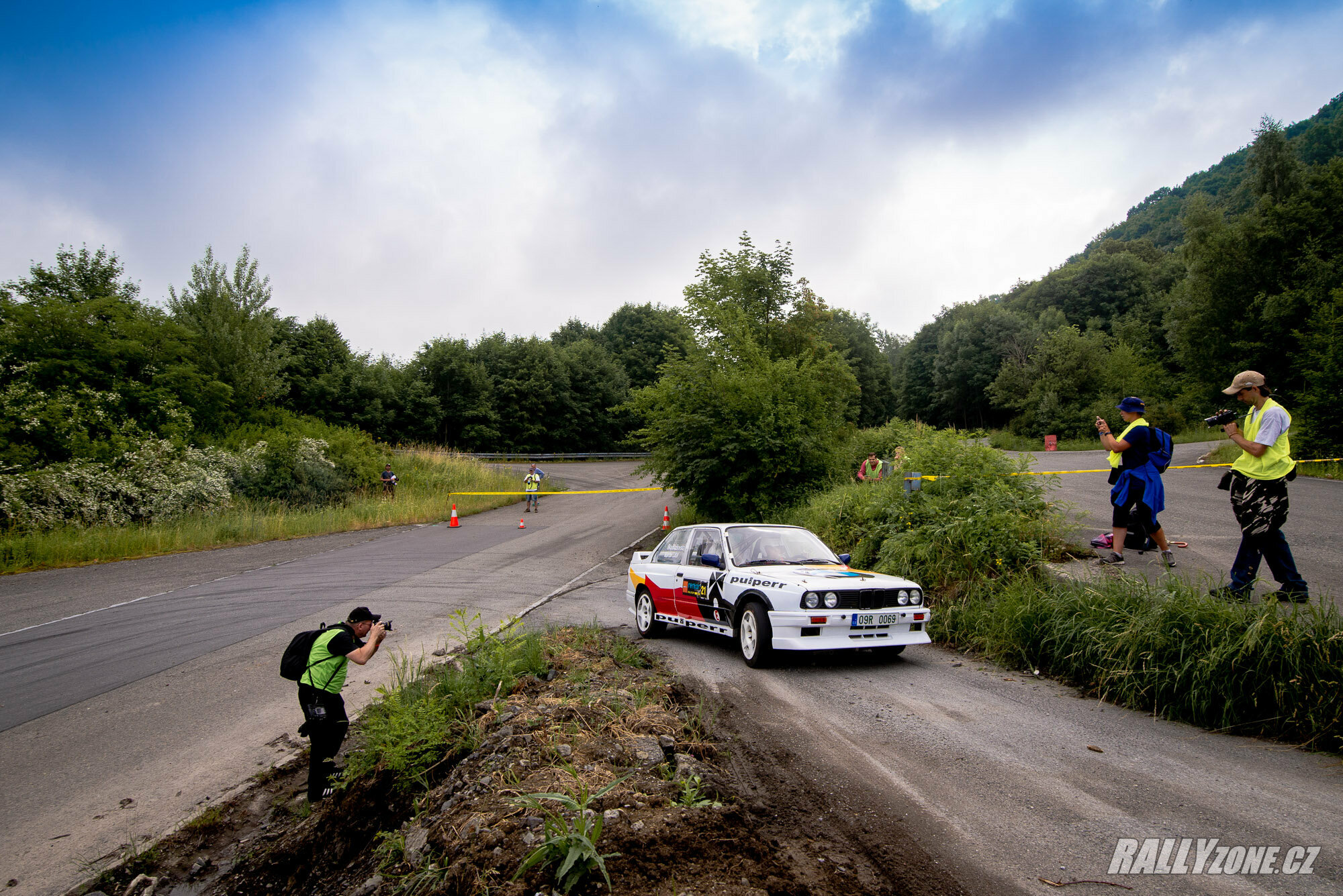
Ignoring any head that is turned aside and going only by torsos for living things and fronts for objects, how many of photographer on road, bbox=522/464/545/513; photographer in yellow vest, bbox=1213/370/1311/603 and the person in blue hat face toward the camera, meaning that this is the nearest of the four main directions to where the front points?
1

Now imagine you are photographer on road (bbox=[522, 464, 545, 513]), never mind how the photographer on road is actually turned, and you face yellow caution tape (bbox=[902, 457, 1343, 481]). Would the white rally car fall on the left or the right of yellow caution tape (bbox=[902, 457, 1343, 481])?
right

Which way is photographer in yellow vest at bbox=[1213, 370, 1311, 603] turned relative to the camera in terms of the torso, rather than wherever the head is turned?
to the viewer's left

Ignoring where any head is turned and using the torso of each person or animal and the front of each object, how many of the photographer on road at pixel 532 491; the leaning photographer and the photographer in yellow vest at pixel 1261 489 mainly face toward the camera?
1

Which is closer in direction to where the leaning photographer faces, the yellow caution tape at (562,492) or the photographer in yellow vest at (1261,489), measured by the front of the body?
the photographer in yellow vest

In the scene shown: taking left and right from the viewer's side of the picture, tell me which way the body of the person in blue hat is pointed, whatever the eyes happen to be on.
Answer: facing to the left of the viewer

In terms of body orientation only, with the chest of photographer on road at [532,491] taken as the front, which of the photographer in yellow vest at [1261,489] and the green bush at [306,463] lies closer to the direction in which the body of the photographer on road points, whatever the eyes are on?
the photographer in yellow vest

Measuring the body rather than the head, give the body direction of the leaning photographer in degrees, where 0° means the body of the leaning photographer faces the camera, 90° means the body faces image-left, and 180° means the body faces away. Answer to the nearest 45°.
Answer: approximately 270°

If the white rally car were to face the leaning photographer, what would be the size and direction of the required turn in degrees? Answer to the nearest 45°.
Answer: approximately 90° to its right

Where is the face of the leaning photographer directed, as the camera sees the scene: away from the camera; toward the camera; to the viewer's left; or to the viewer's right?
to the viewer's right

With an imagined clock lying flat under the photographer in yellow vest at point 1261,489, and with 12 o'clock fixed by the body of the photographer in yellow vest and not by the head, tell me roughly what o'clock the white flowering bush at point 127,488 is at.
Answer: The white flowering bush is roughly at 12 o'clock from the photographer in yellow vest.

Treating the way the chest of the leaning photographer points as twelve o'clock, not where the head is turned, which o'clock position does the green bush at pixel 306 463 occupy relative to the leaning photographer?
The green bush is roughly at 9 o'clock from the leaning photographer.

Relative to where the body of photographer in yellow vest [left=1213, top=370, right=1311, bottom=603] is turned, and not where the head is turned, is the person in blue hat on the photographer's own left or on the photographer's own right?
on the photographer's own right
